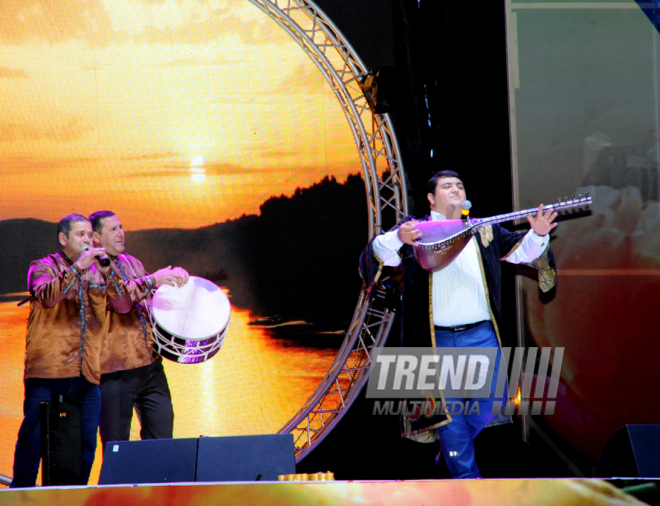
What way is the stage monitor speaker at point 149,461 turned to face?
away from the camera

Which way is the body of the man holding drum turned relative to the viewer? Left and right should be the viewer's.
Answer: facing the viewer and to the right of the viewer

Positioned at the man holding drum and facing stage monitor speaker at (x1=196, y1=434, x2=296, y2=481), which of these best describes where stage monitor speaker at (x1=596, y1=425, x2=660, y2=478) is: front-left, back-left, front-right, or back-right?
front-left

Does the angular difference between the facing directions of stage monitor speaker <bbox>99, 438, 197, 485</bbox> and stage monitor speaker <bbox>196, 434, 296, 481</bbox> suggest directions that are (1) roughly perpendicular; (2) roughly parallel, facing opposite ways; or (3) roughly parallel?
roughly parallel

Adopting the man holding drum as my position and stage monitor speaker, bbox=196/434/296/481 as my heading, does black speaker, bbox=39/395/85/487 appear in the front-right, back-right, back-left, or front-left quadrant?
front-right

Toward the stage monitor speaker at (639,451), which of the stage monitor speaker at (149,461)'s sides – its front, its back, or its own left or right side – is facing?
right

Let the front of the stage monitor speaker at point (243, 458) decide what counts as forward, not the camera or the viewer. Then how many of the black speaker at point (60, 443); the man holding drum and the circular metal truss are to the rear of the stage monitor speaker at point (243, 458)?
0

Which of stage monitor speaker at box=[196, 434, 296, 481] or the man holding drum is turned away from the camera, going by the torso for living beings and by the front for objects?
the stage monitor speaker

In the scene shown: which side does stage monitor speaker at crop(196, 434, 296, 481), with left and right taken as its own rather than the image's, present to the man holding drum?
front

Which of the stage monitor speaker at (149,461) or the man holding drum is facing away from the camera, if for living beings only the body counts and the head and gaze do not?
the stage monitor speaker

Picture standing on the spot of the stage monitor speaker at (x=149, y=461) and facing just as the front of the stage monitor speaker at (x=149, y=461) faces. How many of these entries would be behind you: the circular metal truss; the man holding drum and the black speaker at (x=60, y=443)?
0

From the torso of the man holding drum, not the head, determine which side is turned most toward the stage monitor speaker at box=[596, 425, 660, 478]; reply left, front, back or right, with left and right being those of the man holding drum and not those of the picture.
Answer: front

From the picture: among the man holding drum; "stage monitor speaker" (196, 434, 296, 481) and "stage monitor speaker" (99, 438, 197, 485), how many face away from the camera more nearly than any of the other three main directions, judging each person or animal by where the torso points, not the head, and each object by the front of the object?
2

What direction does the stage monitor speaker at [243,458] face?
away from the camera

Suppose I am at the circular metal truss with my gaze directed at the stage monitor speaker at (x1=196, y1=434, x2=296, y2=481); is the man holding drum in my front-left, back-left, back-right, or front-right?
front-right

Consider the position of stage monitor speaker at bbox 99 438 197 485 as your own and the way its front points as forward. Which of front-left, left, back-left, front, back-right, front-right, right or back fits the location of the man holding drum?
front
